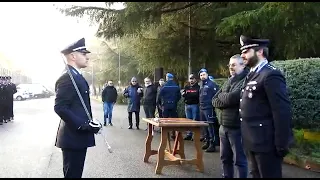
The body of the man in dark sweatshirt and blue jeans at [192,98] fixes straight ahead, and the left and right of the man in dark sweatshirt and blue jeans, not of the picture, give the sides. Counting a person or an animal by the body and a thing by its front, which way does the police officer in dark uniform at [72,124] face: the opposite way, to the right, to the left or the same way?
to the left

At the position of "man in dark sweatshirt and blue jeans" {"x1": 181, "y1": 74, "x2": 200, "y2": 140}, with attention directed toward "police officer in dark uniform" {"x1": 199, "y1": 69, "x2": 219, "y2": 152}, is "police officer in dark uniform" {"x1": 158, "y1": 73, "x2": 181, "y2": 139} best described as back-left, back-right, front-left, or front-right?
back-right

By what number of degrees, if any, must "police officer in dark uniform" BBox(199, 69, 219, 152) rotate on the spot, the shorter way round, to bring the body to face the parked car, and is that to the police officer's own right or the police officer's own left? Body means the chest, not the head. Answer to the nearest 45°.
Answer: approximately 90° to the police officer's own right

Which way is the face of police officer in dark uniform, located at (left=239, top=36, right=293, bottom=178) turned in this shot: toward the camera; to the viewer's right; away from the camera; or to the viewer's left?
to the viewer's left

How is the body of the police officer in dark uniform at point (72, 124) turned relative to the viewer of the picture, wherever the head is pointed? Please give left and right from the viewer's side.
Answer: facing to the right of the viewer

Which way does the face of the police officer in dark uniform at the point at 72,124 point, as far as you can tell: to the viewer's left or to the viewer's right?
to the viewer's right

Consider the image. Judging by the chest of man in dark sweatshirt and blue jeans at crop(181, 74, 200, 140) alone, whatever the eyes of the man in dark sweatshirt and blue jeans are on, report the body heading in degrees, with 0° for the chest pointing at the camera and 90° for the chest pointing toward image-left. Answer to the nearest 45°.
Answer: approximately 0°

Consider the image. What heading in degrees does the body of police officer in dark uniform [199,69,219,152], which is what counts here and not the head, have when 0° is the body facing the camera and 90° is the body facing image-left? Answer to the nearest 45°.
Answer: approximately 45°

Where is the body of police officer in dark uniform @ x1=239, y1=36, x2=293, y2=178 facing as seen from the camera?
to the viewer's left
